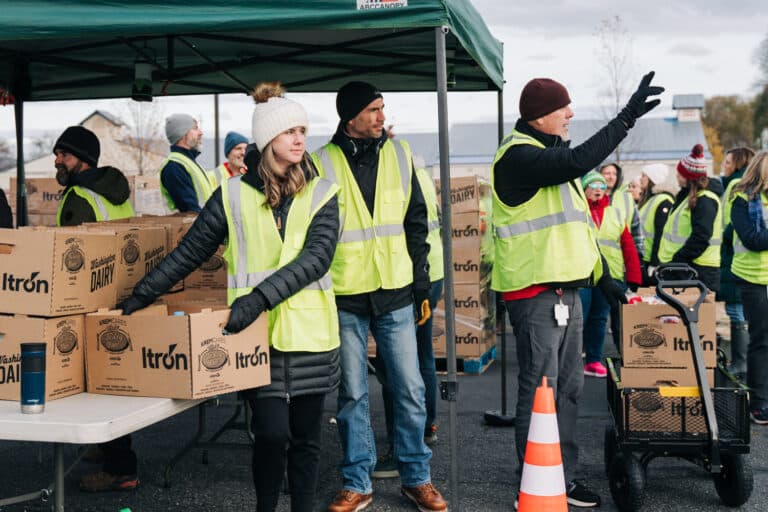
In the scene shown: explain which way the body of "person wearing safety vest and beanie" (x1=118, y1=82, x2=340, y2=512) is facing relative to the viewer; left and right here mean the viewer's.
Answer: facing the viewer

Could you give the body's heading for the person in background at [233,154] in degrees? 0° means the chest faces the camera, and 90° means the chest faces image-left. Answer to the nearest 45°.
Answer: approximately 315°

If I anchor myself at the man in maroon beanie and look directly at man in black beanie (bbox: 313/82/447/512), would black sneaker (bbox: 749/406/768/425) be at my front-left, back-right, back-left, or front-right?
back-right

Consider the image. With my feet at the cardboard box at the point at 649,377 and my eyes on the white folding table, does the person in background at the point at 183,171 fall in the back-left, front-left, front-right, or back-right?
front-right

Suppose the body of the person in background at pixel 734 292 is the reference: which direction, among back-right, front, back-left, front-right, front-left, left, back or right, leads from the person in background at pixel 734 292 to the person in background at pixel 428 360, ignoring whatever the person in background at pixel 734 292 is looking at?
front-left

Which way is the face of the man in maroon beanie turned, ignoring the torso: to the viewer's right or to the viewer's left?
to the viewer's right

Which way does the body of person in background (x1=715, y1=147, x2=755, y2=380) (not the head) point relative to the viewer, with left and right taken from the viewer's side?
facing to the left of the viewer

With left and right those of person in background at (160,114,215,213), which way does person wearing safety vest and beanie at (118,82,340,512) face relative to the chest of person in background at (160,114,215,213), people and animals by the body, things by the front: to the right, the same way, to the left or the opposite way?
to the right

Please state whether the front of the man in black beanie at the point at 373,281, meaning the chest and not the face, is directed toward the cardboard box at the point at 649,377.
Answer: no

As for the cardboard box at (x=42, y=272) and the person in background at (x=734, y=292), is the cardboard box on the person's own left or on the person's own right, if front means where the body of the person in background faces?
on the person's own left

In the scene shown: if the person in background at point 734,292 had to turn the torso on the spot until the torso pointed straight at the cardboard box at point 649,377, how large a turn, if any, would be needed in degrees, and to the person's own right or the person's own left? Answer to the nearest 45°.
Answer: approximately 90° to the person's own left

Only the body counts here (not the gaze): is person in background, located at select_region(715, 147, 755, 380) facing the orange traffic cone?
no
